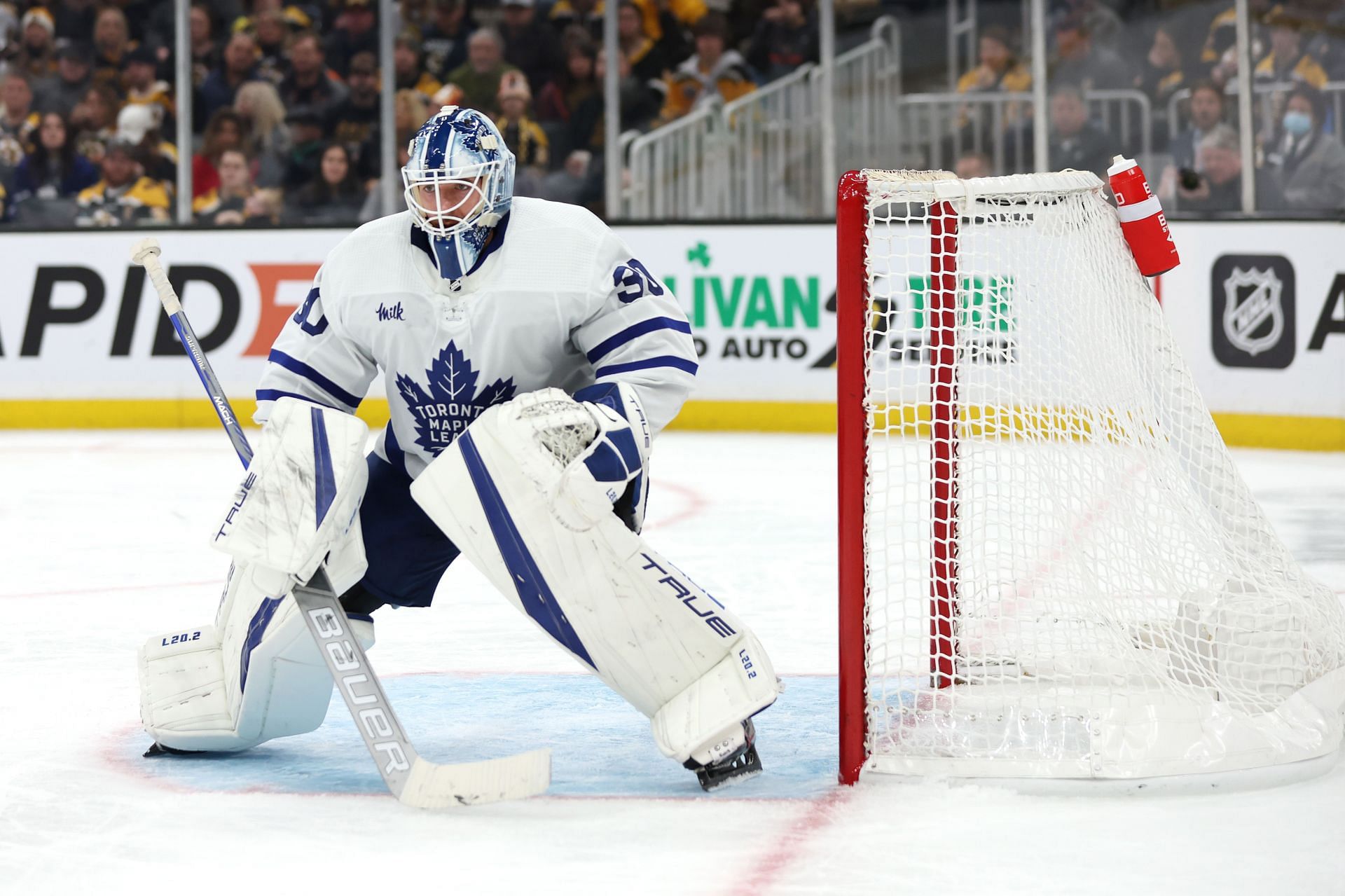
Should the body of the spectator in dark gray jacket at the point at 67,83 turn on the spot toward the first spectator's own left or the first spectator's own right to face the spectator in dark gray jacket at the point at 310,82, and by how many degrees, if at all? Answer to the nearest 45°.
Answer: approximately 45° to the first spectator's own left

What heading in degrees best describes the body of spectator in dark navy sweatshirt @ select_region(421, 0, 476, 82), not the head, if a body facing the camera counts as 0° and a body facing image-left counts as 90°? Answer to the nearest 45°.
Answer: approximately 0°

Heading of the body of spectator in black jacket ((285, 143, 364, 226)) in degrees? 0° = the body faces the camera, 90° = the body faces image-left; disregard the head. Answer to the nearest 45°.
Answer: approximately 0°

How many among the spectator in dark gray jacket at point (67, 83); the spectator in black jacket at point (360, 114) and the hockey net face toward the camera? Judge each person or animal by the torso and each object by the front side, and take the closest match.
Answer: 2
